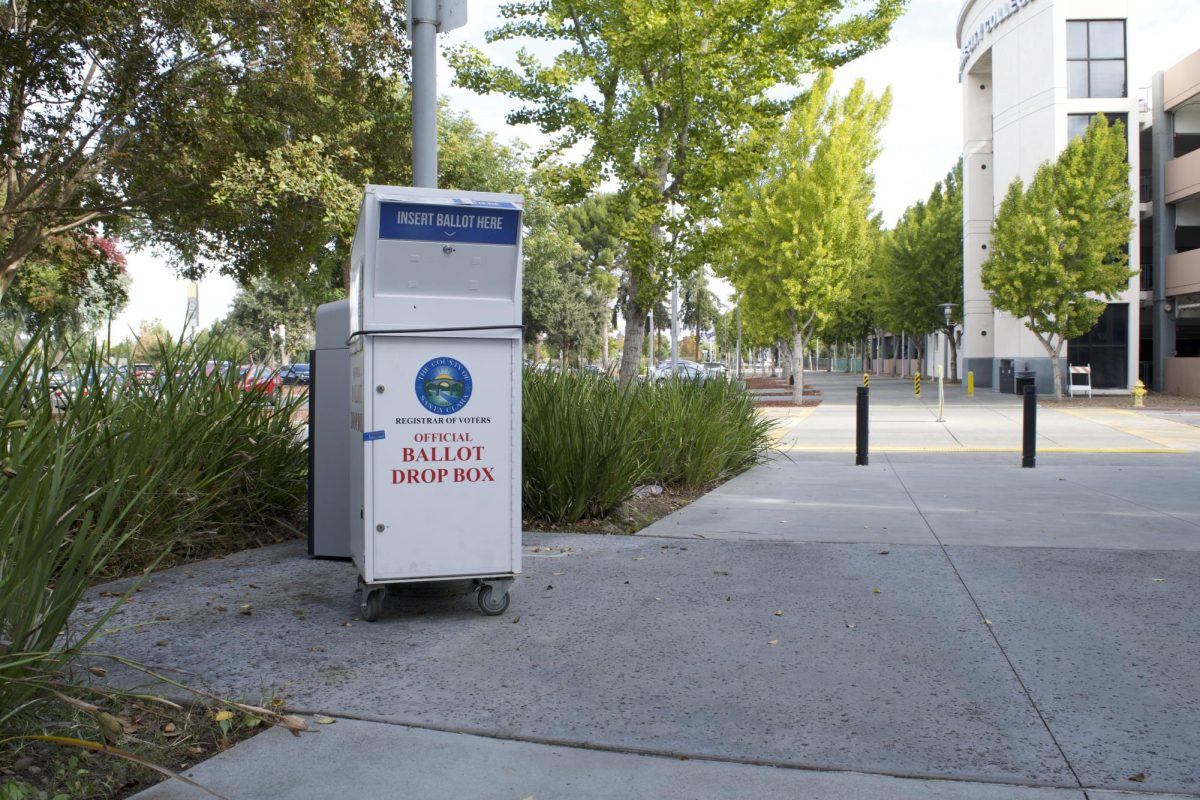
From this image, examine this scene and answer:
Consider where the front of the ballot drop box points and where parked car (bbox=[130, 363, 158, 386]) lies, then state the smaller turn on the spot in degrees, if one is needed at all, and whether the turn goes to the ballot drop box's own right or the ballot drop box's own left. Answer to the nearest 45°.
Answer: approximately 135° to the ballot drop box's own right

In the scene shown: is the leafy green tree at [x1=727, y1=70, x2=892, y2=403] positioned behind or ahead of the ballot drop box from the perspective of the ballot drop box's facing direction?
behind

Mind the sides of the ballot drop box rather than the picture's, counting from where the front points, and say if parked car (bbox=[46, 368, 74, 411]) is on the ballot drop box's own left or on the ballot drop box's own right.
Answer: on the ballot drop box's own right

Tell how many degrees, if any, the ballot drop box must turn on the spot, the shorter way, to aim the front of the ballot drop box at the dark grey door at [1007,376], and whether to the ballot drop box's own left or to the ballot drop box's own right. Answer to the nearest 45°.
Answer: approximately 135° to the ballot drop box's own left

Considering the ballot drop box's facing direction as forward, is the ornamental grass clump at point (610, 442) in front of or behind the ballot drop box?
behind

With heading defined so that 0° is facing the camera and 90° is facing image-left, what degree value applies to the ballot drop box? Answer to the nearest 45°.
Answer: approximately 0°

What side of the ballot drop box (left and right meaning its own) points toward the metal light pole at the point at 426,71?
back

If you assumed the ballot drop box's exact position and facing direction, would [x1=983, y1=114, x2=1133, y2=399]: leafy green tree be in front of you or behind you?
behind

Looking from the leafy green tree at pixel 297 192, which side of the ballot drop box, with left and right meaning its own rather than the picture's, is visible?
back

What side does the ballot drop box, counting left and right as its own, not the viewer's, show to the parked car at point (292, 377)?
back

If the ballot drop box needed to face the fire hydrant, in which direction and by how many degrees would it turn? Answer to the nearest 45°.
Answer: approximately 135° to its left
